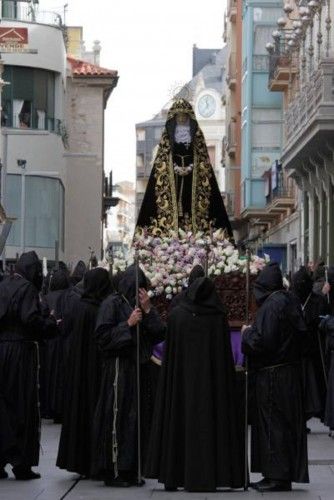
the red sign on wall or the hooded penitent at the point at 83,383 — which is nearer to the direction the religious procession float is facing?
the hooded penitent

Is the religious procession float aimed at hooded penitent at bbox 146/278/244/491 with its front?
yes

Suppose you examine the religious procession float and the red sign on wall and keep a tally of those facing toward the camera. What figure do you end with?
2

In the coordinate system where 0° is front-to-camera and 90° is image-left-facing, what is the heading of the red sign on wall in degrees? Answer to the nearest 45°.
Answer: approximately 0°

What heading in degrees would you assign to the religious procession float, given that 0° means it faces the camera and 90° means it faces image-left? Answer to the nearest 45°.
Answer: approximately 0°

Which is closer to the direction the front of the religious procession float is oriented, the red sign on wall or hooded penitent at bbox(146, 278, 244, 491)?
the hooded penitent
